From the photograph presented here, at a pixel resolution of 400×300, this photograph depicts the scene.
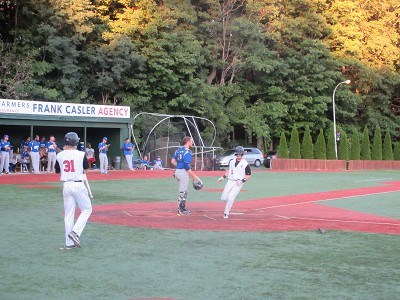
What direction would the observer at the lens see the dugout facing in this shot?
facing the viewer and to the right of the viewer

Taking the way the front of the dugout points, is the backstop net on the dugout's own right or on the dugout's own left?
on the dugout's own left

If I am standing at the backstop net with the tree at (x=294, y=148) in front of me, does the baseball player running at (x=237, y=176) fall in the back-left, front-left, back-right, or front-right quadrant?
back-right
